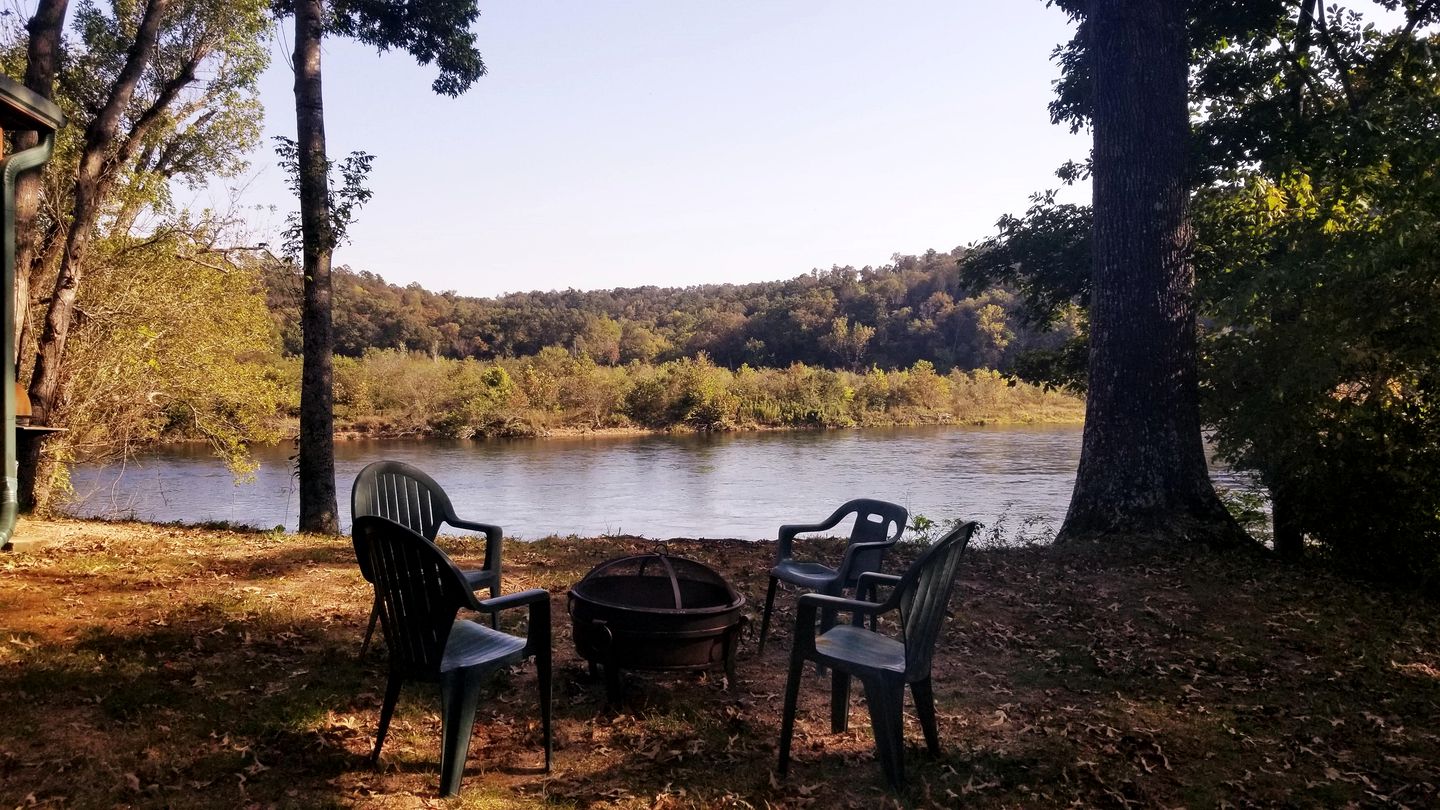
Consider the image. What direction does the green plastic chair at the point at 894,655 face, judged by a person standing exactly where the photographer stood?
facing away from the viewer and to the left of the viewer

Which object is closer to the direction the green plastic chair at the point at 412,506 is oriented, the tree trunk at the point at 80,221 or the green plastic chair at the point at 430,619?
the green plastic chair

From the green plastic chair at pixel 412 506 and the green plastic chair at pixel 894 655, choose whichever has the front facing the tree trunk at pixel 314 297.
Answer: the green plastic chair at pixel 894 655

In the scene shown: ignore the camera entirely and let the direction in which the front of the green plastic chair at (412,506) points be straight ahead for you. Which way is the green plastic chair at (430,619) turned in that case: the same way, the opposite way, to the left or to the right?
to the left

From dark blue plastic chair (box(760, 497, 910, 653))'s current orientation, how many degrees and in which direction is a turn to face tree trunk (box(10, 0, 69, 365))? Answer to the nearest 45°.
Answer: approximately 45° to its right

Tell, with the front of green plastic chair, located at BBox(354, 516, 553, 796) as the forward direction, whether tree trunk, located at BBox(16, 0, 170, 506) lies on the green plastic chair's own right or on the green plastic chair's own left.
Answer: on the green plastic chair's own left

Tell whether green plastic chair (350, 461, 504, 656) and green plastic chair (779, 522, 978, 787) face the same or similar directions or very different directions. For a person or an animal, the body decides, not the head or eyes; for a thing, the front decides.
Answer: very different directions

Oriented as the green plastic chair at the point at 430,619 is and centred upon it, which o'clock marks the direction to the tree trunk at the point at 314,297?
The tree trunk is roughly at 10 o'clock from the green plastic chair.

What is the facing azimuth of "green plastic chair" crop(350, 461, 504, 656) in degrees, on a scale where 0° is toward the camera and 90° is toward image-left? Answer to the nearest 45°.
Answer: approximately 315°

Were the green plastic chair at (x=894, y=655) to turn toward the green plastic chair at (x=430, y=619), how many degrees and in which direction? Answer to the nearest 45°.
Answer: approximately 45° to its left

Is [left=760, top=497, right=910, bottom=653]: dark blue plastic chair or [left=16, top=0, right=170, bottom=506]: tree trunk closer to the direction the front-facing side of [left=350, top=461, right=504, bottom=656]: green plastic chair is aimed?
the dark blue plastic chair

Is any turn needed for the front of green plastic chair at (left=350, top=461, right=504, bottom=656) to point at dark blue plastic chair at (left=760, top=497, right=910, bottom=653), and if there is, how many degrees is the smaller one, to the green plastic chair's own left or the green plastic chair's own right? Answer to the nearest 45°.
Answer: approximately 45° to the green plastic chair's own left

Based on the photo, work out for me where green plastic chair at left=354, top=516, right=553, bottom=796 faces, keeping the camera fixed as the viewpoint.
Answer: facing away from the viewer and to the right of the viewer

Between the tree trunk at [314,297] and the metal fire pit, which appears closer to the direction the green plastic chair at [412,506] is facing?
the metal fire pit
